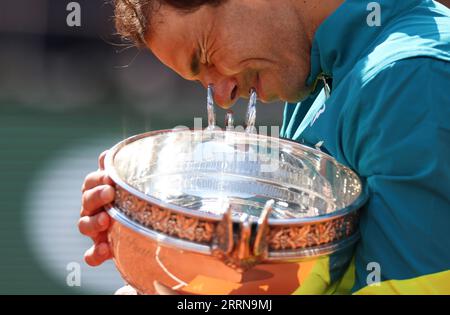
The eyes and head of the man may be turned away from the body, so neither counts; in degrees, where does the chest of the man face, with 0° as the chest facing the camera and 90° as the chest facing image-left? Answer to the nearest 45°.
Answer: approximately 90°
